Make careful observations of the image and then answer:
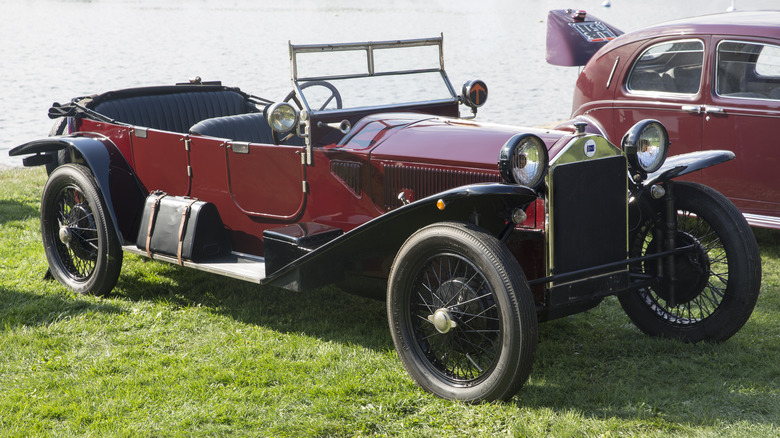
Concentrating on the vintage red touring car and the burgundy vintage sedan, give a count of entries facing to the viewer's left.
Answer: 0

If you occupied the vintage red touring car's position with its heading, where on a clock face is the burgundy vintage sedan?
The burgundy vintage sedan is roughly at 9 o'clock from the vintage red touring car.

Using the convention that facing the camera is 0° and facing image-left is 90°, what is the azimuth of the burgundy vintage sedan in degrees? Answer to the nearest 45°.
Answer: approximately 315°

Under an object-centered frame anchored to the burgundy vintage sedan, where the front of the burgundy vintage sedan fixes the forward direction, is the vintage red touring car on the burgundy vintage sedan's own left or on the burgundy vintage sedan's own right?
on the burgundy vintage sedan's own right

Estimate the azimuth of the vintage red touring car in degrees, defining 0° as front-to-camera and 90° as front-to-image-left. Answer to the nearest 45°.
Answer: approximately 315°
